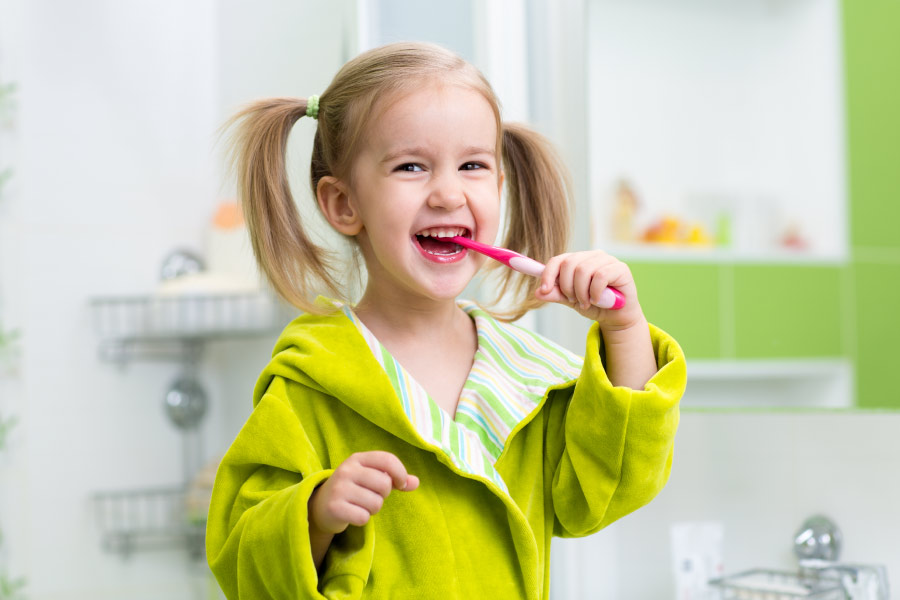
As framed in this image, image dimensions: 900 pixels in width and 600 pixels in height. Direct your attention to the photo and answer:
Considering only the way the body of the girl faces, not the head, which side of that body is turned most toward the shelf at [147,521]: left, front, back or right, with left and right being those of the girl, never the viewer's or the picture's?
back

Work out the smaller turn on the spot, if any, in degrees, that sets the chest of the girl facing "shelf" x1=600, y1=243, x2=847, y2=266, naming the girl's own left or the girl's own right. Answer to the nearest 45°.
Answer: approximately 90° to the girl's own left

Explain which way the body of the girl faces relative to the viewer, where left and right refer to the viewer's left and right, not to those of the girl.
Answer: facing the viewer and to the right of the viewer
